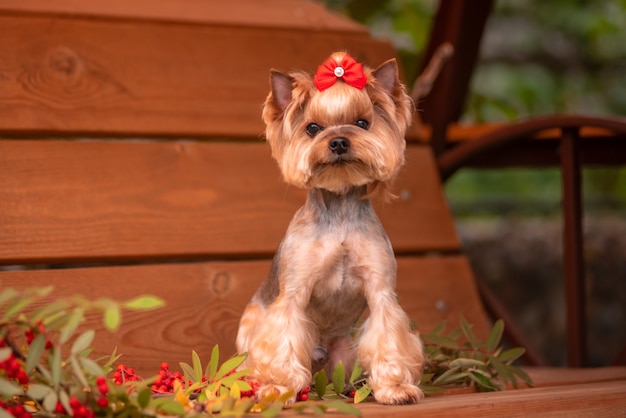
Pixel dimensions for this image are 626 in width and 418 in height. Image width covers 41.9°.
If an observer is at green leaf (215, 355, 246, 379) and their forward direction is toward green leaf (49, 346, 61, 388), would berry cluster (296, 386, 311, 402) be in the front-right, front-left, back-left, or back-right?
back-left

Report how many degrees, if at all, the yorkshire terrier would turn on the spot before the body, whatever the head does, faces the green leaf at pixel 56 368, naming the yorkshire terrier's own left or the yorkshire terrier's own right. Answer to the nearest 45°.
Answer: approximately 45° to the yorkshire terrier's own right

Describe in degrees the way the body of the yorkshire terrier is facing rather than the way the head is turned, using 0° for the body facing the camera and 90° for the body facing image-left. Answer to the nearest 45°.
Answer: approximately 0°

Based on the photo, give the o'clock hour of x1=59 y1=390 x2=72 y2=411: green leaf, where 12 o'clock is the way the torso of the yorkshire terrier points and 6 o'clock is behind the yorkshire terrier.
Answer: The green leaf is roughly at 2 o'clock from the yorkshire terrier.

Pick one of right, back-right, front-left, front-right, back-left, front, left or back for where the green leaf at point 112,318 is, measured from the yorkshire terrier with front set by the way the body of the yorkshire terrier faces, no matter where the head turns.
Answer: front-right

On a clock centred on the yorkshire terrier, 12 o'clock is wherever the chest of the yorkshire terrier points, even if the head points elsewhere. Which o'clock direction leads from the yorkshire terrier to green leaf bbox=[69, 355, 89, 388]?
The green leaf is roughly at 2 o'clock from the yorkshire terrier.

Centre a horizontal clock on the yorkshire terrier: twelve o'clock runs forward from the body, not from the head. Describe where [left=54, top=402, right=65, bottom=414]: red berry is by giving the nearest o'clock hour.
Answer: The red berry is roughly at 2 o'clock from the yorkshire terrier.
